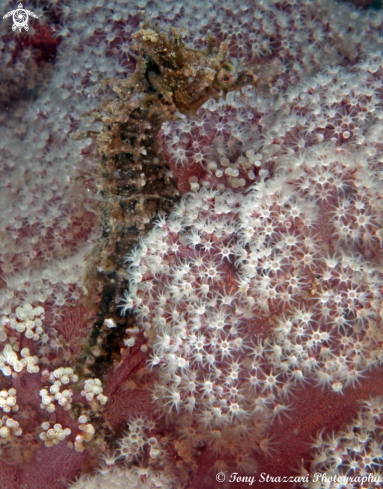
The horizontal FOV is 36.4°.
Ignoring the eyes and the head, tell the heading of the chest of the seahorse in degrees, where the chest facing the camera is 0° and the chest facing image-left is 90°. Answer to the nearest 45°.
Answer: approximately 270°
